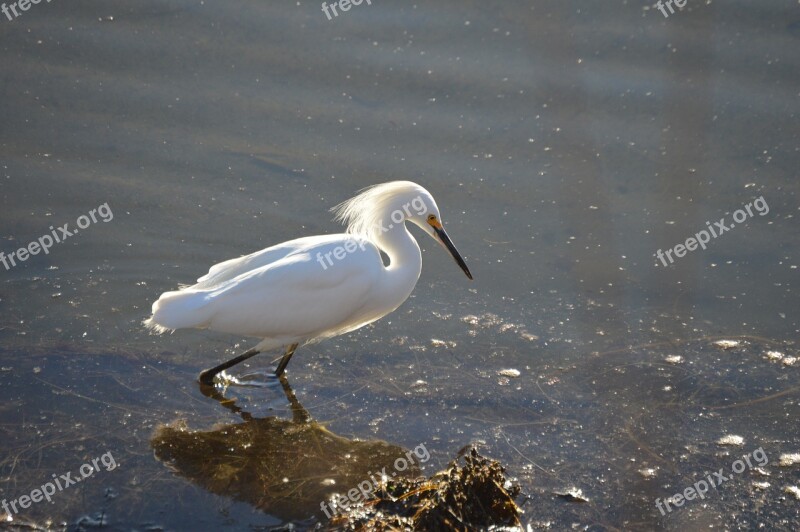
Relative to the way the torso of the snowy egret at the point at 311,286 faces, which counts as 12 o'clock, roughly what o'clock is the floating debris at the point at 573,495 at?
The floating debris is roughly at 2 o'clock from the snowy egret.

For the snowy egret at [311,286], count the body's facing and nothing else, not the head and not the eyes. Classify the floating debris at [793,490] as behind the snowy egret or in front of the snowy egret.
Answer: in front

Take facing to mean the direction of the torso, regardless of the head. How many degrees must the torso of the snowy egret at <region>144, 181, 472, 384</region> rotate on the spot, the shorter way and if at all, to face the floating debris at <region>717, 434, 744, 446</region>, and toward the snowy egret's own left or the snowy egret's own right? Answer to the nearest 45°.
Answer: approximately 45° to the snowy egret's own right

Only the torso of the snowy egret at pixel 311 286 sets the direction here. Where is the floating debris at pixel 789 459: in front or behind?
in front

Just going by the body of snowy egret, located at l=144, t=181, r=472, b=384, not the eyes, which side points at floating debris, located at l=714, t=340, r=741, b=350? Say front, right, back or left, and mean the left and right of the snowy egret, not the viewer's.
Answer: front

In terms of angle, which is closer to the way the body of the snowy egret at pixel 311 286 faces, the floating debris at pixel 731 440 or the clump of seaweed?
the floating debris

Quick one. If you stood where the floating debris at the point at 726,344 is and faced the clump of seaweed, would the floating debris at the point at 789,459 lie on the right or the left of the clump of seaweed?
left

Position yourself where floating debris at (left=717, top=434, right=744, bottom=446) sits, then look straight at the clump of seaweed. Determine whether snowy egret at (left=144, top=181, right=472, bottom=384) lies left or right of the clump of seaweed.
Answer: right

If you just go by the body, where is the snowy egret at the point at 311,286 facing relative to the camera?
to the viewer's right
